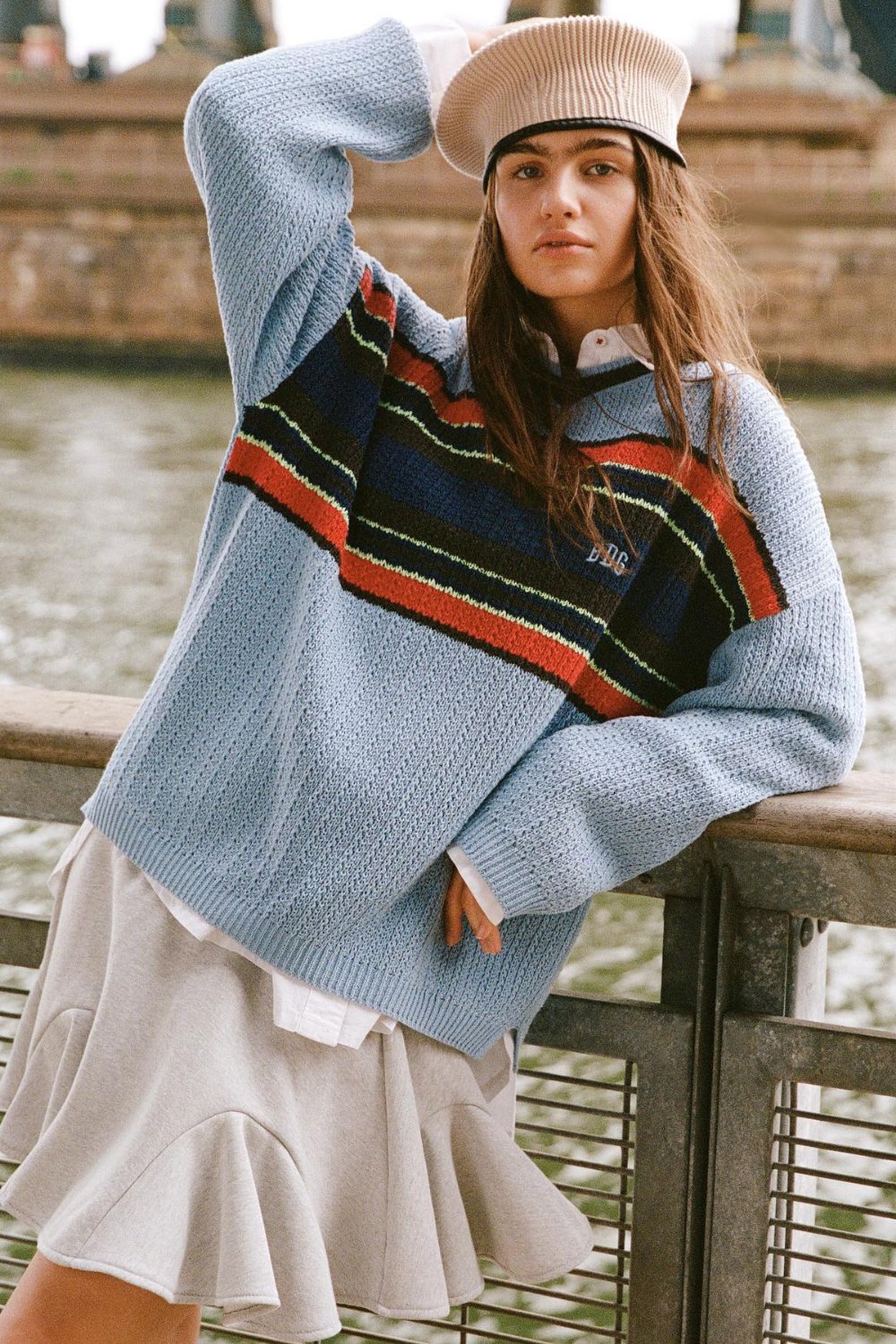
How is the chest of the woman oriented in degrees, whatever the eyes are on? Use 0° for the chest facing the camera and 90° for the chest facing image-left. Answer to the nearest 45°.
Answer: approximately 0°
